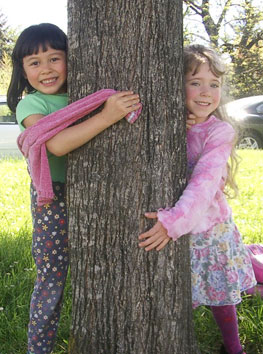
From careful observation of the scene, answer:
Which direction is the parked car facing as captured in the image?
to the viewer's left

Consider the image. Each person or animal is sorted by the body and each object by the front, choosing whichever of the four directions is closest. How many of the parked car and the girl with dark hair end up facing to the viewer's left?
1

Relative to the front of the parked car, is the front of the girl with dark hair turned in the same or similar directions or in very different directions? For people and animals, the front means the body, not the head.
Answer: very different directions

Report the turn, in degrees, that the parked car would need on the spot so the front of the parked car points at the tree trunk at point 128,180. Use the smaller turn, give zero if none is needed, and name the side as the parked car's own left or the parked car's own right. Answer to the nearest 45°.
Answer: approximately 90° to the parked car's own left

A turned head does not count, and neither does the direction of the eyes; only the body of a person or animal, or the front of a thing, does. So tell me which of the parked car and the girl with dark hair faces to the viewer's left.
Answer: the parked car

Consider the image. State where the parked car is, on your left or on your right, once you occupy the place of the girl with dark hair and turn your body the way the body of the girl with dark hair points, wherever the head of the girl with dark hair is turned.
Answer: on your left

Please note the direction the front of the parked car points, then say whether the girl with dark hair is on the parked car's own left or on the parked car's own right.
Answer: on the parked car's own left

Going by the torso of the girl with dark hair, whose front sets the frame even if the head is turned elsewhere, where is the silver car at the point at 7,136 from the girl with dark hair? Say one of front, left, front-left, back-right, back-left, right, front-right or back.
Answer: back-left
